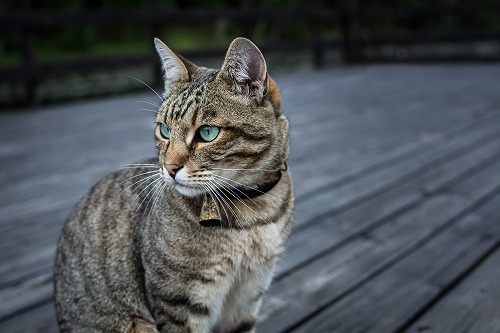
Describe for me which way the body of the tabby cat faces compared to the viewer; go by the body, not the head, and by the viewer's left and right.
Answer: facing the viewer and to the right of the viewer

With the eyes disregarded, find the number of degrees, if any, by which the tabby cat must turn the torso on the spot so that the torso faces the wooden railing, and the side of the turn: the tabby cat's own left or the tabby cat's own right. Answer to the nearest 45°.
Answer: approximately 135° to the tabby cat's own left
